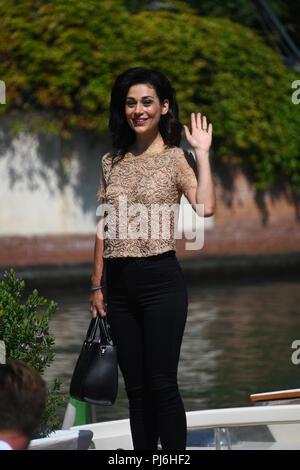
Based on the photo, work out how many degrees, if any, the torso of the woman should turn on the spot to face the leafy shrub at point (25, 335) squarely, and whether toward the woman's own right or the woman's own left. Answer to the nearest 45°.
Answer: approximately 90° to the woman's own right

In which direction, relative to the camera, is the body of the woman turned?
toward the camera
